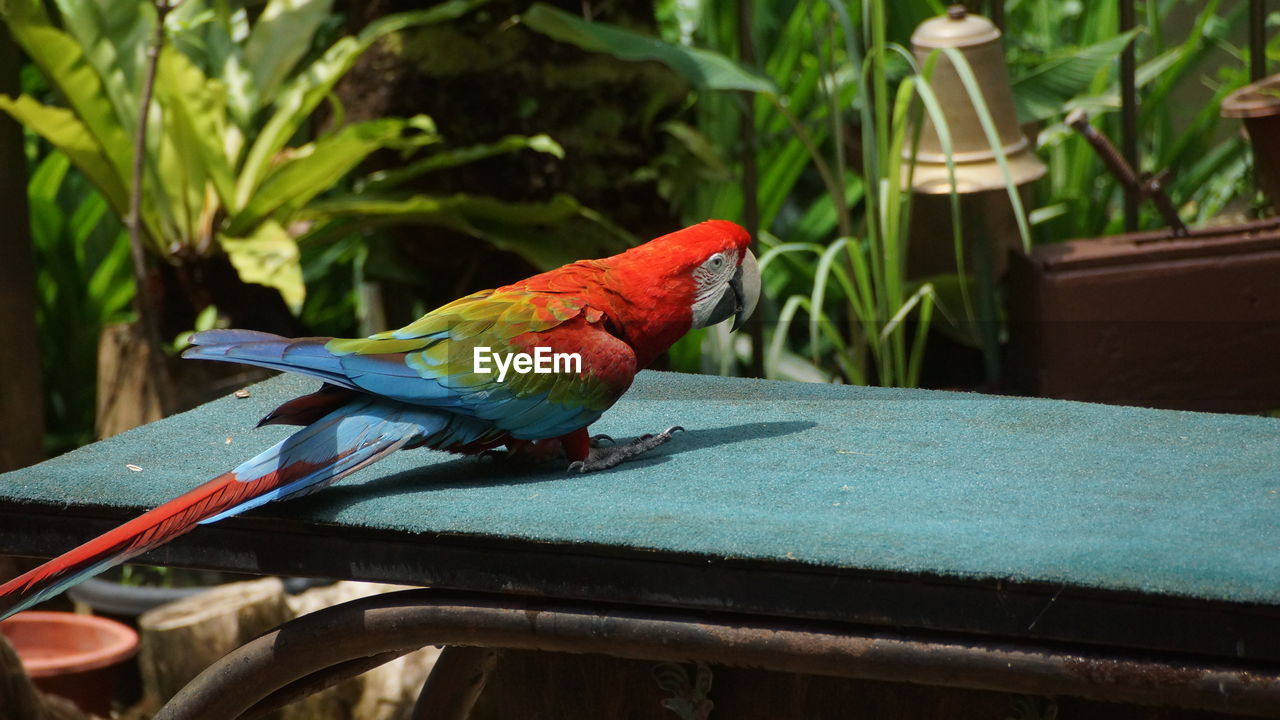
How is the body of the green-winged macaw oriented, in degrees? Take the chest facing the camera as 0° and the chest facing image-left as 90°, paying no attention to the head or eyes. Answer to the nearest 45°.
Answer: approximately 270°

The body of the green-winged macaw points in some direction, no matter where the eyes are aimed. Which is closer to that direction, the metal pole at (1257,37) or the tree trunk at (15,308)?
the metal pole

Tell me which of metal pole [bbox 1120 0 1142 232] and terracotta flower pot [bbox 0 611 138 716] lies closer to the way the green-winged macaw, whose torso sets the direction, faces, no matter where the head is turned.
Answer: the metal pole

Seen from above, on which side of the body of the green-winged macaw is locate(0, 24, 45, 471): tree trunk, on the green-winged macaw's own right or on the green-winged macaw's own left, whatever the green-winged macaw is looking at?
on the green-winged macaw's own left

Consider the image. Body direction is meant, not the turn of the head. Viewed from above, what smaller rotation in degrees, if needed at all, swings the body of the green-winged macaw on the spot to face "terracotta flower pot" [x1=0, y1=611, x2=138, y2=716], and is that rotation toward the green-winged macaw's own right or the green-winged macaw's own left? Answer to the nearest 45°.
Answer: approximately 135° to the green-winged macaw's own left

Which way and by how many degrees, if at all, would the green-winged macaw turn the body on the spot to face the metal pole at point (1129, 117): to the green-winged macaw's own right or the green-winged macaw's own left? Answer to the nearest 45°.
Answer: approximately 45° to the green-winged macaw's own left

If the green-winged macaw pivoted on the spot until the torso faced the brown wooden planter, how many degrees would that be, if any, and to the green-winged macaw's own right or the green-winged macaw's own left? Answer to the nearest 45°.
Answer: approximately 45° to the green-winged macaw's own left
